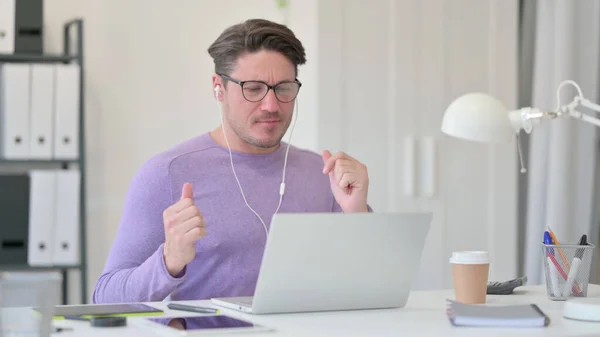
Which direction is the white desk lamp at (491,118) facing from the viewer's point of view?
to the viewer's left

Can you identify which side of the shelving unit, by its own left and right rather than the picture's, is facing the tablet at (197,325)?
front

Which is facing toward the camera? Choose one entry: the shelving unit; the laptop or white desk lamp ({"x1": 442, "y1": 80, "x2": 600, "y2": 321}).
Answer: the shelving unit

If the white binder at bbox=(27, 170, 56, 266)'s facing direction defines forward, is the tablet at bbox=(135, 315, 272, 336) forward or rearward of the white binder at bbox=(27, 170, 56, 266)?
forward

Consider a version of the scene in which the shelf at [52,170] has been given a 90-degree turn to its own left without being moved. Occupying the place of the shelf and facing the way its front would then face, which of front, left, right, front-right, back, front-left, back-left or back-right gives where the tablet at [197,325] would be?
right

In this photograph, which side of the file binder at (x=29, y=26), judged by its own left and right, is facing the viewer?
front

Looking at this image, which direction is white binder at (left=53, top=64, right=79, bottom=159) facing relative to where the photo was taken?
toward the camera

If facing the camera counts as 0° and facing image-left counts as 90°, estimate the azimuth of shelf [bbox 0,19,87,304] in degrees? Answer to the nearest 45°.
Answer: approximately 0°

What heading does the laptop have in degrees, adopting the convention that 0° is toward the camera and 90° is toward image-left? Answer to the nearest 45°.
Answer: approximately 135°

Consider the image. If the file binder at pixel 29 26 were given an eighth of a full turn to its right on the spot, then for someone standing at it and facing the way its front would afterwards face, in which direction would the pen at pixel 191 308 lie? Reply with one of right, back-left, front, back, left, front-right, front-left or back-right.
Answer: front-left

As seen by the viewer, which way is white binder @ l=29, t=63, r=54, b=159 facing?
toward the camera

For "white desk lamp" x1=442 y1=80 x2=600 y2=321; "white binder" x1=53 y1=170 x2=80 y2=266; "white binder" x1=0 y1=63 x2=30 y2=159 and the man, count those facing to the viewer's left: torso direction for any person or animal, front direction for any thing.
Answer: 1
